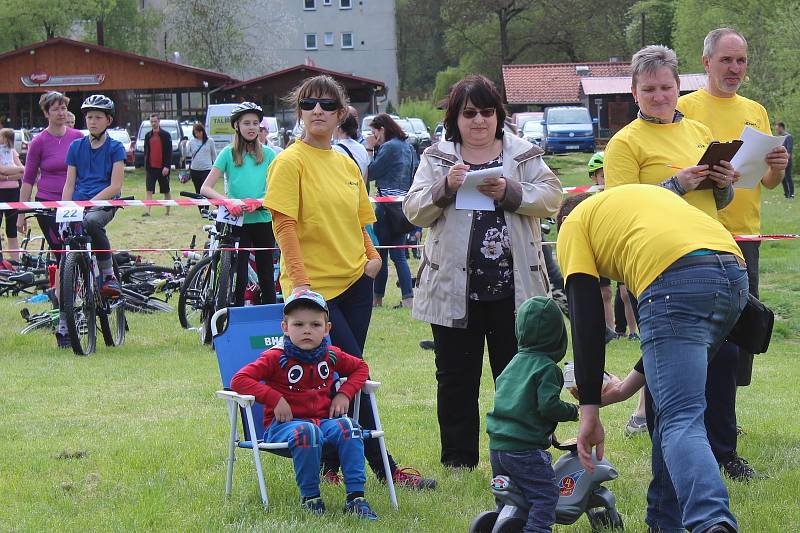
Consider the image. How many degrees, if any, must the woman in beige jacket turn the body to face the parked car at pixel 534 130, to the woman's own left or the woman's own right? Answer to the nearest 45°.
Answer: approximately 180°

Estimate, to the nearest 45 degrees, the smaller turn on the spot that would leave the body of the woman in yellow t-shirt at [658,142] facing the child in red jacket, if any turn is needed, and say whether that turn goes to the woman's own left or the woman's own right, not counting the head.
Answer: approximately 90° to the woman's own right

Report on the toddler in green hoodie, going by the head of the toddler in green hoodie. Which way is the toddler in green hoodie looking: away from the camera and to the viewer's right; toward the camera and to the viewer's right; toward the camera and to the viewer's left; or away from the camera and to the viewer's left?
away from the camera and to the viewer's right

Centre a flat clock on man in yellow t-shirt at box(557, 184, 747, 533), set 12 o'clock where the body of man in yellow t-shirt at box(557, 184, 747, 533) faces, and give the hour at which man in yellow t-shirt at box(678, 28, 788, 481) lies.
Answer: man in yellow t-shirt at box(678, 28, 788, 481) is roughly at 2 o'clock from man in yellow t-shirt at box(557, 184, 747, 533).

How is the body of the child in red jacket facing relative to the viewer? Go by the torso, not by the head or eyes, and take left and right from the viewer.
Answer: facing the viewer and to the right of the viewer

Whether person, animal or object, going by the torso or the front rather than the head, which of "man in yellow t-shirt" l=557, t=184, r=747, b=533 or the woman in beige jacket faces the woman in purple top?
the man in yellow t-shirt

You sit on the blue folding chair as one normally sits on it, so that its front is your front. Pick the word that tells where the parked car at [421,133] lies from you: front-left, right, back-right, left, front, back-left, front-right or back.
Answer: back-left

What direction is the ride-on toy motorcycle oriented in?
to the viewer's right

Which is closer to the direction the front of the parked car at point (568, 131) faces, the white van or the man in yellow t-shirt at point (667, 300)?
the man in yellow t-shirt

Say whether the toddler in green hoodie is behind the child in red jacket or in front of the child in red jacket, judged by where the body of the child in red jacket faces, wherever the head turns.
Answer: in front

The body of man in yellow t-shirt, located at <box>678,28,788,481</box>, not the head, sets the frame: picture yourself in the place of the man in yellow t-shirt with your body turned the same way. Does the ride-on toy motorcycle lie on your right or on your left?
on your right

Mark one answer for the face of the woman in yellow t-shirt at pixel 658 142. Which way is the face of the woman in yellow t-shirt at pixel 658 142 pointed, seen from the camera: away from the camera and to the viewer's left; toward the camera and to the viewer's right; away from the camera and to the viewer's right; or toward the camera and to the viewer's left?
toward the camera and to the viewer's right
